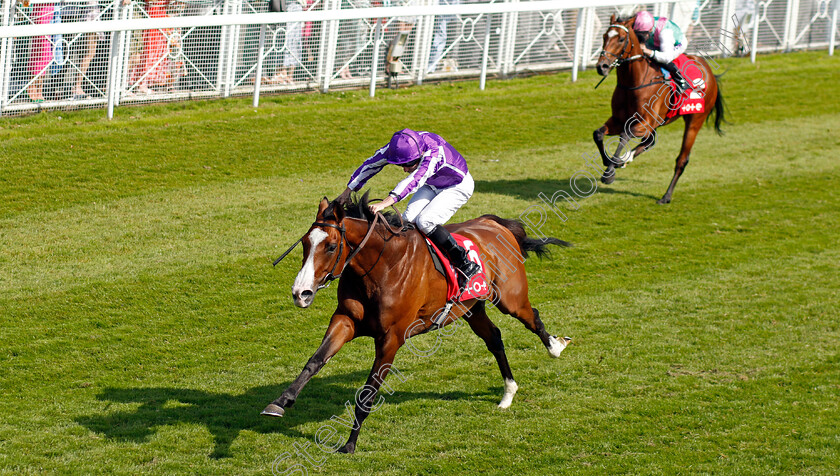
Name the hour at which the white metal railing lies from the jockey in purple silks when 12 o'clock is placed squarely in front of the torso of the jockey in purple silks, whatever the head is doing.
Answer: The white metal railing is roughly at 4 o'clock from the jockey in purple silks.

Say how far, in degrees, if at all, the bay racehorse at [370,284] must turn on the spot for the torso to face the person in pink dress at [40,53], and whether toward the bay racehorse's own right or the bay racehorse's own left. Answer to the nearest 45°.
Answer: approximately 90° to the bay racehorse's own right

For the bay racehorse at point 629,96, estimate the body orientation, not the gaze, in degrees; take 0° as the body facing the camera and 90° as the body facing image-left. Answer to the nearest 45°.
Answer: approximately 45°

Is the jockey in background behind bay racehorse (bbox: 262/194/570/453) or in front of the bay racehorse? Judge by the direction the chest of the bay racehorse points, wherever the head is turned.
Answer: behind

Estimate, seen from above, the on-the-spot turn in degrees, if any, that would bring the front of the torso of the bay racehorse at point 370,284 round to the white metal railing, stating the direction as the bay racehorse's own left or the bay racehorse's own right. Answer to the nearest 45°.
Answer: approximately 135° to the bay racehorse's own right

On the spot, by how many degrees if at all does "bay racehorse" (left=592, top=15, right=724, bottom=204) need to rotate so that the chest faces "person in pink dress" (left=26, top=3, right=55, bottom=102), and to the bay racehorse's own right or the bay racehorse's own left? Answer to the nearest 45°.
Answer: approximately 45° to the bay racehorse's own right

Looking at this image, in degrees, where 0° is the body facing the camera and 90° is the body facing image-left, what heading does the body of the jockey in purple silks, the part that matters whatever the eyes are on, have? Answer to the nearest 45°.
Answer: approximately 45°

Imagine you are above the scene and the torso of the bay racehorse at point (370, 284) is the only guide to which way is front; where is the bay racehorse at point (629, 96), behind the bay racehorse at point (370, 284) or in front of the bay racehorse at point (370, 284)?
behind
